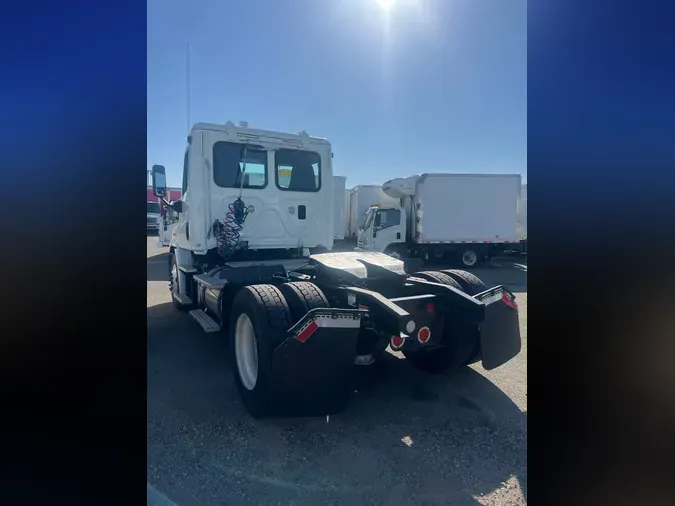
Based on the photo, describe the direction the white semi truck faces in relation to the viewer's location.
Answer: facing away from the viewer and to the left of the viewer

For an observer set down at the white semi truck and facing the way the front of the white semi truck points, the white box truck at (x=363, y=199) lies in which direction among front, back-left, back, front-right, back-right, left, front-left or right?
front-right

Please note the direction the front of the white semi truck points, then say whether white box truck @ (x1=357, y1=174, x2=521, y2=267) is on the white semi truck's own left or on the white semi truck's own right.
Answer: on the white semi truck's own right
